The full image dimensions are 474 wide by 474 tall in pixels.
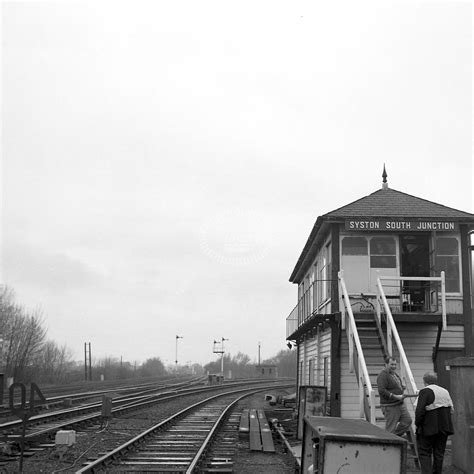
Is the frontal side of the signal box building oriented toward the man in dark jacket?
yes

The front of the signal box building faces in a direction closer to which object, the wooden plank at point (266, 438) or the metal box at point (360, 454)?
the metal box

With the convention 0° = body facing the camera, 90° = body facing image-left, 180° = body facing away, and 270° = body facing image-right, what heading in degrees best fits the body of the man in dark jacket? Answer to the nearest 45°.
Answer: approximately 315°

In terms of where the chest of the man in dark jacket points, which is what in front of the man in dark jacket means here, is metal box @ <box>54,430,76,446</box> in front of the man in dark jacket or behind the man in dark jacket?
behind

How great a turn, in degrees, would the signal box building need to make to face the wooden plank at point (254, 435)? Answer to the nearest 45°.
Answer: approximately 45° to its right

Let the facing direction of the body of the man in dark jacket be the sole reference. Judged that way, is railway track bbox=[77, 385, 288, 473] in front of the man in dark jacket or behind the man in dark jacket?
behind
